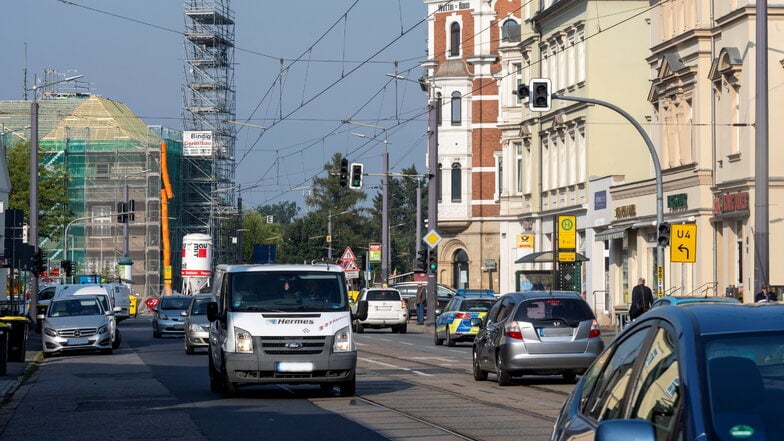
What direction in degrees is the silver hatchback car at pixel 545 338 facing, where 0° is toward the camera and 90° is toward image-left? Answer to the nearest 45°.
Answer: approximately 135°

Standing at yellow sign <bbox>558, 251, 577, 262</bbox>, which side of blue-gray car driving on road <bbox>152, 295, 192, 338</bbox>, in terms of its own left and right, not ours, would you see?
left

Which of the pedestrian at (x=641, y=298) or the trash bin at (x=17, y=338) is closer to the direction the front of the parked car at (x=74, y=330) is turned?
the trash bin

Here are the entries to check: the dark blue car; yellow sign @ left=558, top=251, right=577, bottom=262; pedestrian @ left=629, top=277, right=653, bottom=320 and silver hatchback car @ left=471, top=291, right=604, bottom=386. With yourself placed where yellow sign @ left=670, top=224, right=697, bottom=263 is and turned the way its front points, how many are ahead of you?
2

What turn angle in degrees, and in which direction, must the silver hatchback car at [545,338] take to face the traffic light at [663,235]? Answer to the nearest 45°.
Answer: approximately 45° to its right

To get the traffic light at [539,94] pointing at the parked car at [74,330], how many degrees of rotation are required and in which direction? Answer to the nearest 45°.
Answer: approximately 90° to its right

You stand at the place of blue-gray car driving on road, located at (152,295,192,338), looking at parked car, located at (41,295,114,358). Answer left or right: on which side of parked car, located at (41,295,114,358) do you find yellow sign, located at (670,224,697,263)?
left

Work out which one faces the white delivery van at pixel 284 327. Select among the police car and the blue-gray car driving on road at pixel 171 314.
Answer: the blue-gray car driving on road
